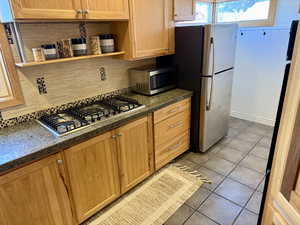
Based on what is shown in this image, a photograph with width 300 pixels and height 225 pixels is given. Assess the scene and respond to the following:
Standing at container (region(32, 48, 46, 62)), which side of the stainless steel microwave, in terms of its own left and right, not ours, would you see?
right

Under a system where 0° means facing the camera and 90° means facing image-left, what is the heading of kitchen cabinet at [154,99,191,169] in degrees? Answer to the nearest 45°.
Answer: approximately 315°

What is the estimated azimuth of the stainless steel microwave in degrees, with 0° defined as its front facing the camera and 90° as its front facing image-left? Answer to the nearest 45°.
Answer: approximately 315°

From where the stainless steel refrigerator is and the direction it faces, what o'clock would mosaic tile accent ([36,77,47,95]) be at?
The mosaic tile accent is roughly at 3 o'clock from the stainless steel refrigerator.

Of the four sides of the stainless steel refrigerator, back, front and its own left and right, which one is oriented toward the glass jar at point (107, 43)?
right

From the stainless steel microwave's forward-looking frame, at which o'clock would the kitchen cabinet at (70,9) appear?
The kitchen cabinet is roughly at 3 o'clock from the stainless steel microwave.

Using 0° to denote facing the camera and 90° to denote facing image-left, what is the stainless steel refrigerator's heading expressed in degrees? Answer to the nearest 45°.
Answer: approximately 315°
